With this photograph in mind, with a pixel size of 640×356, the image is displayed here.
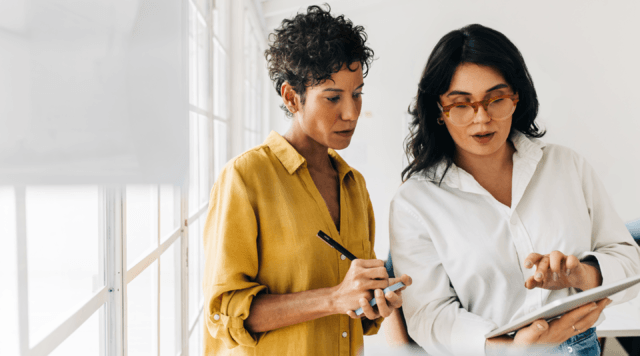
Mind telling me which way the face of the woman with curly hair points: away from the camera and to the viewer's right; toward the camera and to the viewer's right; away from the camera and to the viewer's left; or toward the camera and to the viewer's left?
toward the camera and to the viewer's right

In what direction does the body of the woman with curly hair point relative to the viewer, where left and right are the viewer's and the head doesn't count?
facing the viewer and to the right of the viewer
